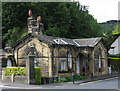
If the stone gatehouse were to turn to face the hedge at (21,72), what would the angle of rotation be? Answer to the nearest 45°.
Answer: approximately 90° to its right

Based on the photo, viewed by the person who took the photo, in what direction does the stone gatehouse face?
facing the viewer and to the right of the viewer
